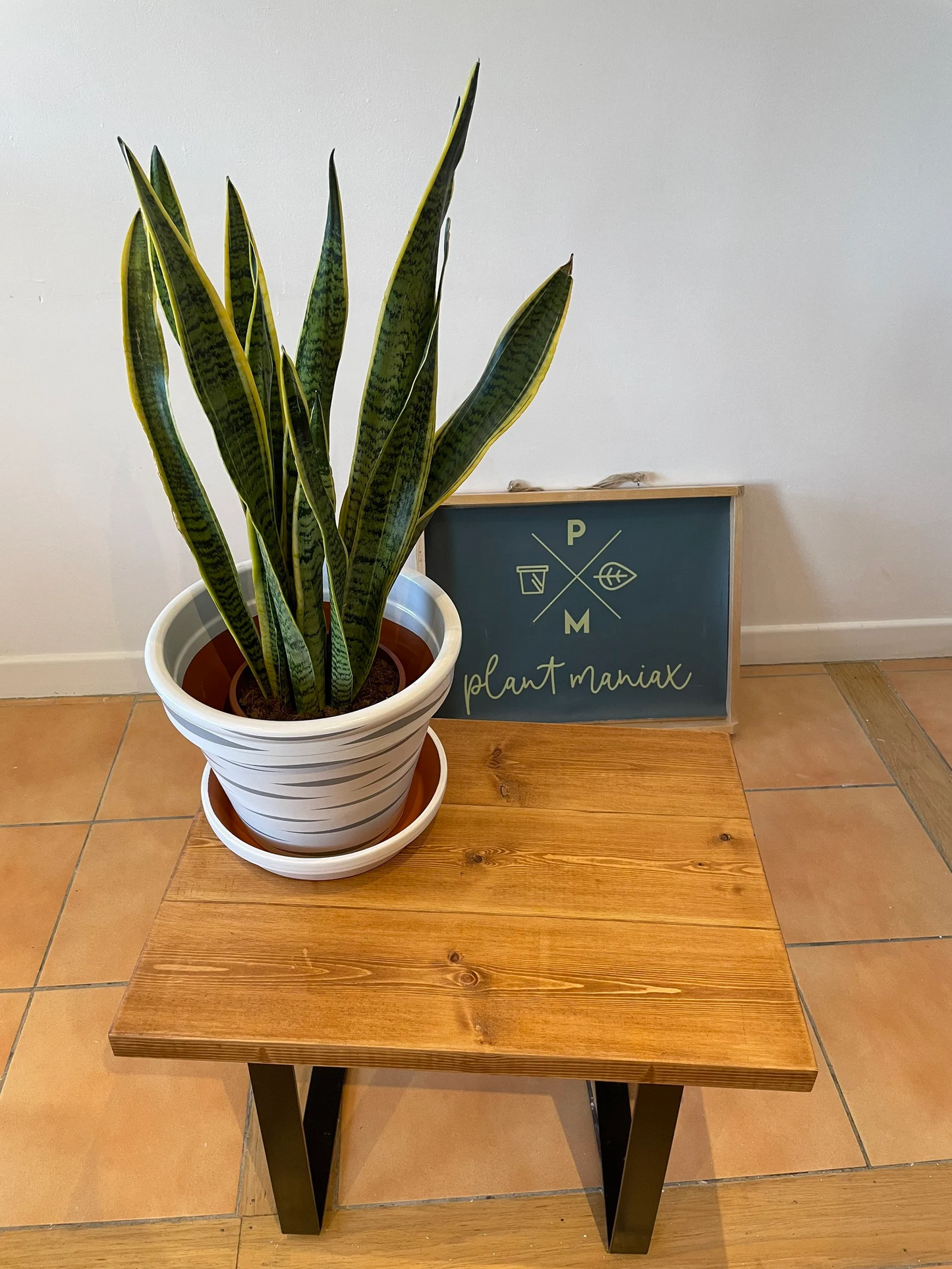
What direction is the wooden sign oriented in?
toward the camera

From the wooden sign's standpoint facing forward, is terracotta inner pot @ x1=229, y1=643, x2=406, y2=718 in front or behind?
in front

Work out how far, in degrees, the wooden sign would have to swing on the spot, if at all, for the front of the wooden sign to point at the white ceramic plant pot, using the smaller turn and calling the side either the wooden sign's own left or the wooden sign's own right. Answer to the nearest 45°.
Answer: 0° — it already faces it

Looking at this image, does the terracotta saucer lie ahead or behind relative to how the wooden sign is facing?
ahead

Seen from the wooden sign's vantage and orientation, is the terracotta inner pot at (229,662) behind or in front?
in front
